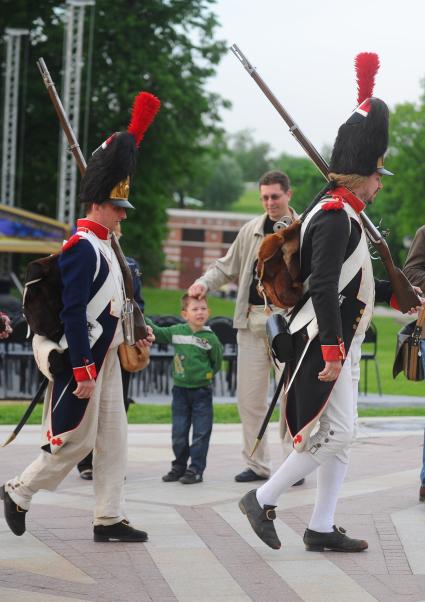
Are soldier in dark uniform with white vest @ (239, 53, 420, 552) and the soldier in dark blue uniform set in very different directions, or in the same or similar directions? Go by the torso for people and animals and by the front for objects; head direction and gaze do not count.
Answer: same or similar directions

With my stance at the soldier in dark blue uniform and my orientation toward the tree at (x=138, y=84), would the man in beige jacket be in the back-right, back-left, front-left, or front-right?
front-right

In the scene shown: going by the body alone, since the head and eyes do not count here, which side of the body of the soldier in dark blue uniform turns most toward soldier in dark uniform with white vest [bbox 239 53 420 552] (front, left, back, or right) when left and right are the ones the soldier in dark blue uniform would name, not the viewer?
front

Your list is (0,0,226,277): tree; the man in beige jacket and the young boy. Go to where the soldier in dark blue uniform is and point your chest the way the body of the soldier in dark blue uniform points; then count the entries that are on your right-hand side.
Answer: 0

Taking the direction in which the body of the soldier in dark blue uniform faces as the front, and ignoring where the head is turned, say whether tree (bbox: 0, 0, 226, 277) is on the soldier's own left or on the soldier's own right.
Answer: on the soldier's own left

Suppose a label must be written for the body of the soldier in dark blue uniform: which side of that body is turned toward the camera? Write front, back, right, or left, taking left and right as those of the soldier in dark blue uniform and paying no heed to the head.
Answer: right

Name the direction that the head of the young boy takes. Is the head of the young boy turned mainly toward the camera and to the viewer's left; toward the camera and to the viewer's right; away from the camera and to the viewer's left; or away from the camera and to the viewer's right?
toward the camera and to the viewer's right
